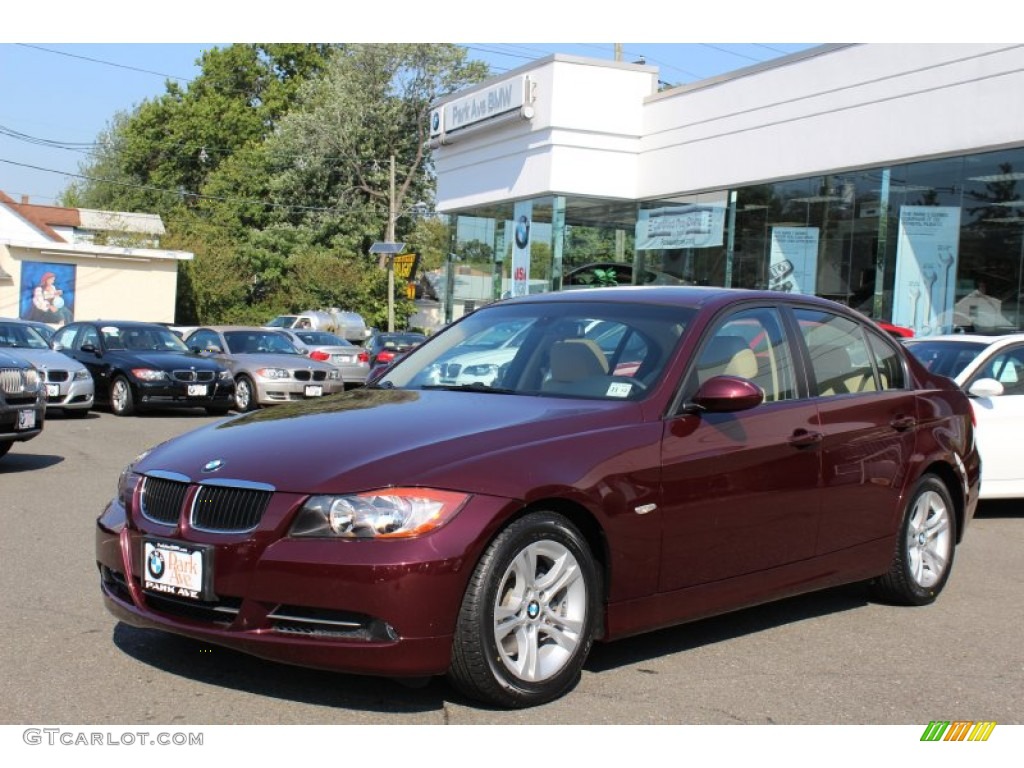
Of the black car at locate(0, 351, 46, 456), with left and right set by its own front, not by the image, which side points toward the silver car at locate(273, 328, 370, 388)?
left

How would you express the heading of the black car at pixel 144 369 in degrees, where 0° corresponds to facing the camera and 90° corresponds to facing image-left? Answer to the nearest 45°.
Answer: approximately 315°

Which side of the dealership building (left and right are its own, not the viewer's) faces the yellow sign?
right

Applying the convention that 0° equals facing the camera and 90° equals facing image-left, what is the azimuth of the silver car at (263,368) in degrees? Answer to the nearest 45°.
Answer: approximately 315°

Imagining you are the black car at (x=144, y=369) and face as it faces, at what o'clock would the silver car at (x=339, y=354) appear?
The silver car is roughly at 9 o'clock from the black car.

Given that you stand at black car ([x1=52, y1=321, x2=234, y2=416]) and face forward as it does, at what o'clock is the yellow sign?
The yellow sign is roughly at 8 o'clock from the black car.

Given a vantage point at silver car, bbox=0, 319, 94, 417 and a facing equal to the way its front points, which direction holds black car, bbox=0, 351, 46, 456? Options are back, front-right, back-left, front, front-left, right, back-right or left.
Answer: front-right

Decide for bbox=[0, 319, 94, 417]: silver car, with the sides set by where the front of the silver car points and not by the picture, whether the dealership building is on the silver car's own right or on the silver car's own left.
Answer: on the silver car's own left

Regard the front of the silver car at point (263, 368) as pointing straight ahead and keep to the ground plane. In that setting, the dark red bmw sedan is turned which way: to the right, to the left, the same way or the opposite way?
to the right

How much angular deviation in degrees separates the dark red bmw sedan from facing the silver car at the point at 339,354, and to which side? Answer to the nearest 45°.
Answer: approximately 135° to its right

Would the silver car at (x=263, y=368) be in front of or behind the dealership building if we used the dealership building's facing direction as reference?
in front

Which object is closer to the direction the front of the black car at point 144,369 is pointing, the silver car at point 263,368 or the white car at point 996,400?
the white car
